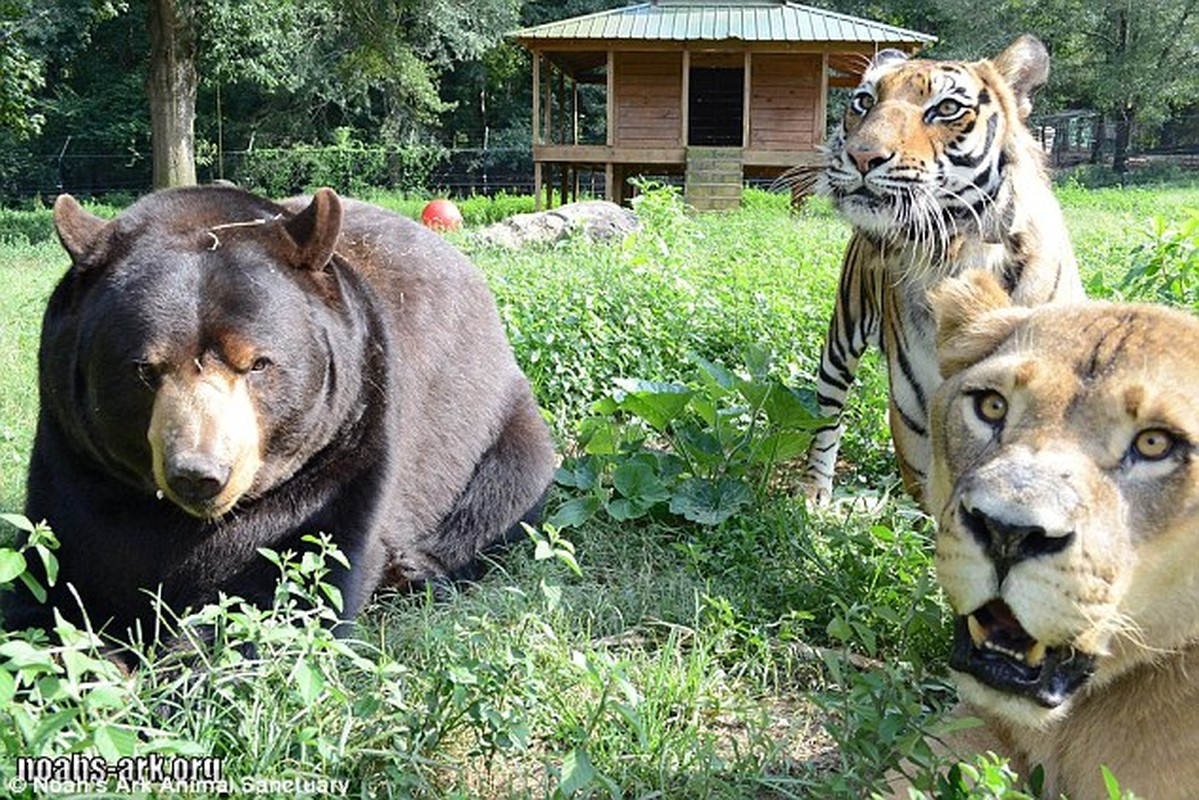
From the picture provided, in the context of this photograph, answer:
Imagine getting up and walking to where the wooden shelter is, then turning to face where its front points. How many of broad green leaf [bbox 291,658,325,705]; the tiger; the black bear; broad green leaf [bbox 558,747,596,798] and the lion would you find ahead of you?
5

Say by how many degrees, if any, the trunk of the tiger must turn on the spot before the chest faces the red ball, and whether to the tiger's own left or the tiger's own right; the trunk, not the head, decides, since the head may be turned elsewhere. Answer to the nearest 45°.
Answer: approximately 90° to the tiger's own right

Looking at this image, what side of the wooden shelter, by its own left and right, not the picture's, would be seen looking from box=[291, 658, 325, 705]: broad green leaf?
front

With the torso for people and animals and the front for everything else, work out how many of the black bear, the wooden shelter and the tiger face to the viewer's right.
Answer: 0

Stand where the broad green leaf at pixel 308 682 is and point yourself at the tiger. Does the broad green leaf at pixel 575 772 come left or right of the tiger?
right

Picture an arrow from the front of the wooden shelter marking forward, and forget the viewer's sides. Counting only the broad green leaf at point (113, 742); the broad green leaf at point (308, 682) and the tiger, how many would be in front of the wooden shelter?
3

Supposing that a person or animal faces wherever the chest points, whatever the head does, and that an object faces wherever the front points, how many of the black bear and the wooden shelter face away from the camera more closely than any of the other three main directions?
0

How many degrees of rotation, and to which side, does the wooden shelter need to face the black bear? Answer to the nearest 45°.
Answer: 0° — it already faces it

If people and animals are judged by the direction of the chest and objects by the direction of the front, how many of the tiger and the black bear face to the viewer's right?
0

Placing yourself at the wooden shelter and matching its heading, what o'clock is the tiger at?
The tiger is roughly at 12 o'clock from the wooden shelter.

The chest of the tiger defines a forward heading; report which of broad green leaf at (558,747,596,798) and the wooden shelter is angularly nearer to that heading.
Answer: the broad green leaf

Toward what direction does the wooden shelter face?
toward the camera

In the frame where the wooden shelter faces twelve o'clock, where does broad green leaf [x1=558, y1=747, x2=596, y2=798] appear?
The broad green leaf is roughly at 12 o'clock from the wooden shelter.

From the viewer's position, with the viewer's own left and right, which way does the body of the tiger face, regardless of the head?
facing the viewer and to the left of the viewer

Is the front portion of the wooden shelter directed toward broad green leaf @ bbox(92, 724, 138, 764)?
yes

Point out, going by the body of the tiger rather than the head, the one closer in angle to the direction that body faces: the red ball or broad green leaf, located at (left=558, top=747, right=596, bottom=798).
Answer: the broad green leaf
